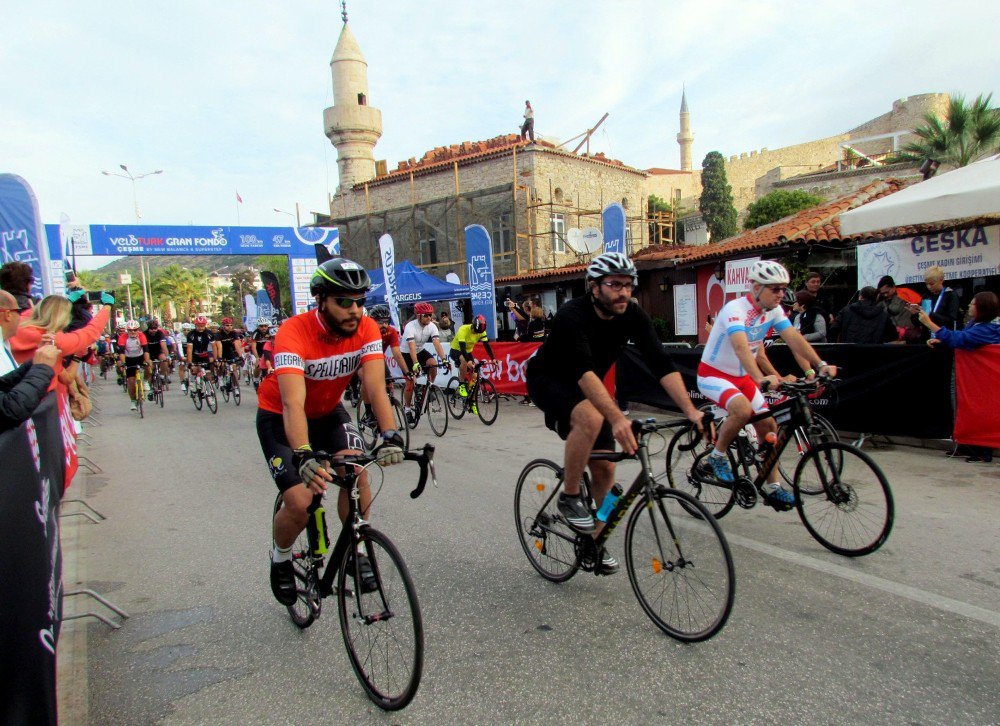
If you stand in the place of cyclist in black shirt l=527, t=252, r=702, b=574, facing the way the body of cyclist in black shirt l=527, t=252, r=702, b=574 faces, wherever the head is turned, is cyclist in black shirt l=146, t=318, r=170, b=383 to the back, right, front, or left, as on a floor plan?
back

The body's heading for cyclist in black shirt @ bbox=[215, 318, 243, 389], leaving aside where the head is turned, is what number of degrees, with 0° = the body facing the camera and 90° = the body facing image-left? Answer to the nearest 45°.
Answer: approximately 0°

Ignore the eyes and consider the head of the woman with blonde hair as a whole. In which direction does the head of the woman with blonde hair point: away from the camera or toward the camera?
away from the camera

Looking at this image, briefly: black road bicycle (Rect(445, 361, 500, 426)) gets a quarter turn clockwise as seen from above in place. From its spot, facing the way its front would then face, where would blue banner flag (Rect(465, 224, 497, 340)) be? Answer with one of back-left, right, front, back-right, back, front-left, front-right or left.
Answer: back-right

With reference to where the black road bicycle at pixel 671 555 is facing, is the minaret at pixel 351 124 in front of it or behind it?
behind

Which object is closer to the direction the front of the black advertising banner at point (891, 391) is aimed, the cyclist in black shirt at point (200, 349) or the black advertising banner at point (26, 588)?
the black advertising banner

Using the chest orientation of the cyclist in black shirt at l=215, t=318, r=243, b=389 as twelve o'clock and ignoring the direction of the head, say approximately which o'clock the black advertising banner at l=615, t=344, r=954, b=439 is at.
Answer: The black advertising banner is roughly at 11 o'clock from the cyclist in black shirt.

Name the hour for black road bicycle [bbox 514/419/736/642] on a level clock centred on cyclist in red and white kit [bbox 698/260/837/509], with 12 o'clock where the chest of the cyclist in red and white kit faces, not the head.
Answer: The black road bicycle is roughly at 2 o'clock from the cyclist in red and white kit.

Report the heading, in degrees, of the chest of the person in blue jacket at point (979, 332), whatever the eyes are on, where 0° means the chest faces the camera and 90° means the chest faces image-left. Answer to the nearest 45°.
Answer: approximately 90°

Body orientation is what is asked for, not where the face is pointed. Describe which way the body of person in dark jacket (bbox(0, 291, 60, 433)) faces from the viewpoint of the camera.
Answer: to the viewer's right

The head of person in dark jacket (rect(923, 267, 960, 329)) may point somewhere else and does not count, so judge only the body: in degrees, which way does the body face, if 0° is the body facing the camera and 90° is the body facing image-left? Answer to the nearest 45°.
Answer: approximately 45°

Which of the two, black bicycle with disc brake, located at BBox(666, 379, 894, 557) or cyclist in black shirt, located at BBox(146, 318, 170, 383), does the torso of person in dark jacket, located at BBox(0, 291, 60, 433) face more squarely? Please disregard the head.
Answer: the black bicycle with disc brake

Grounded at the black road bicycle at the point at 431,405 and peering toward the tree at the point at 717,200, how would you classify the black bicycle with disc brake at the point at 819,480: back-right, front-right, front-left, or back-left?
back-right

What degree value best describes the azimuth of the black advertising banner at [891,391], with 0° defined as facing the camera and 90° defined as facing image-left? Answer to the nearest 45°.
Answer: approximately 45°

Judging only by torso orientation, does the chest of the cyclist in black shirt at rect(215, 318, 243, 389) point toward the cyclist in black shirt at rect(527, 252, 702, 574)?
yes
